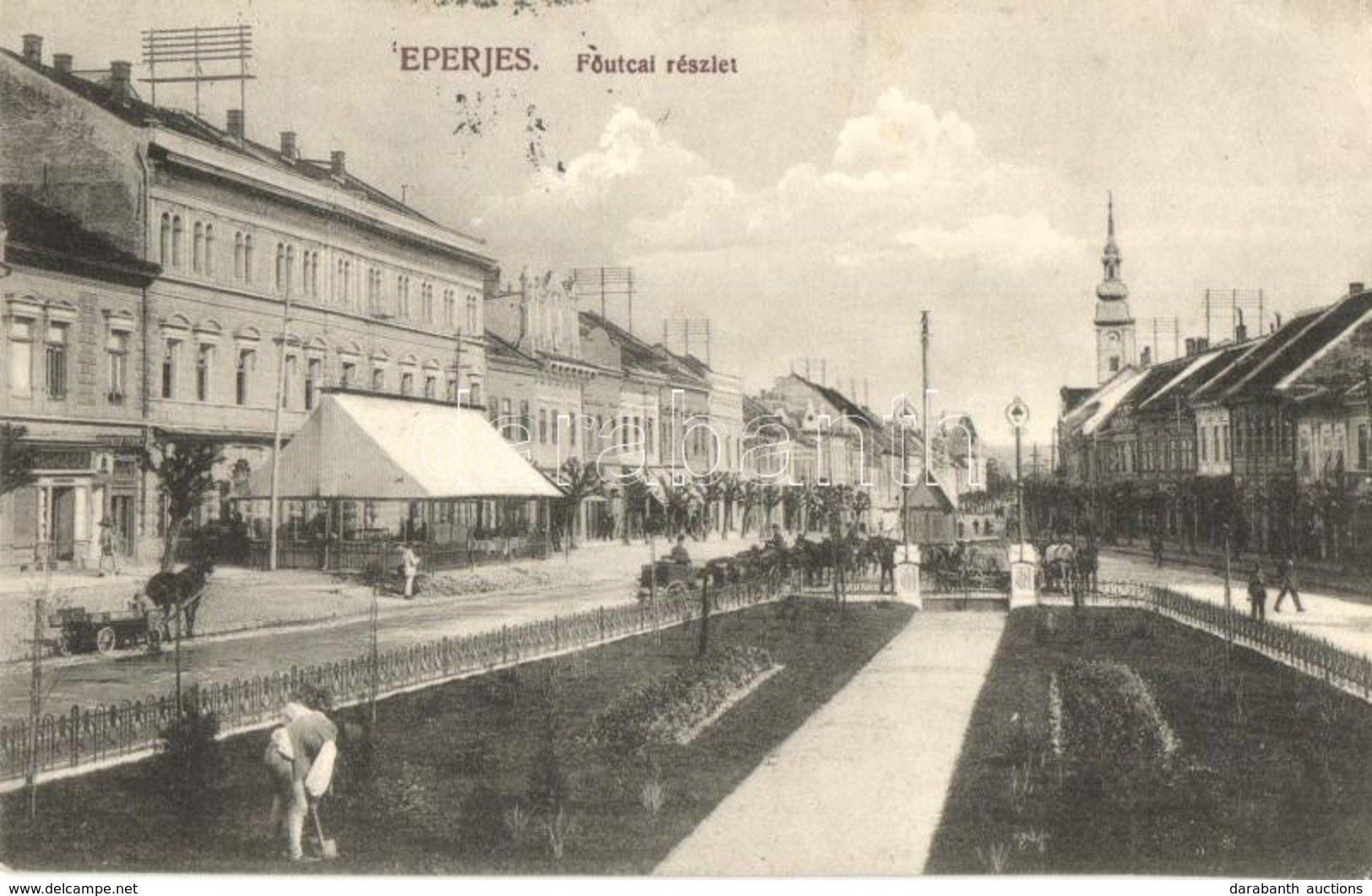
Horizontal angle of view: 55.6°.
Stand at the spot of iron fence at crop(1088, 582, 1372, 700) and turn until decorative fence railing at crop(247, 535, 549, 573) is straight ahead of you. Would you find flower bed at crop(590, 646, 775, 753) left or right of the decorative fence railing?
left

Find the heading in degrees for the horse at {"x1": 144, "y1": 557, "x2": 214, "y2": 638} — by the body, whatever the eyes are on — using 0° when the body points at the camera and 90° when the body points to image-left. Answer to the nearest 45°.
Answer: approximately 270°

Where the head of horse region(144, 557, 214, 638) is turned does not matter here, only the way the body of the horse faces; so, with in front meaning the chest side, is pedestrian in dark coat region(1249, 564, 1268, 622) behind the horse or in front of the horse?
in front

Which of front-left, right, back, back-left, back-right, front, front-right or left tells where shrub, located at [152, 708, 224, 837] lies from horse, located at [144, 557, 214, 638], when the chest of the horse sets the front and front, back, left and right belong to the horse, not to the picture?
right

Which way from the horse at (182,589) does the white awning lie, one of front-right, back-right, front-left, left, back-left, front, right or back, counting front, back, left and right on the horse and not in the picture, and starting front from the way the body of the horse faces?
front-left
